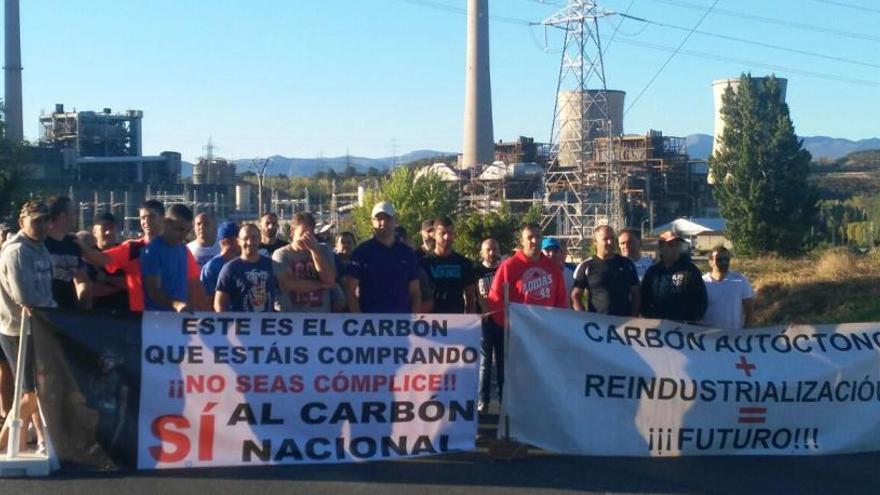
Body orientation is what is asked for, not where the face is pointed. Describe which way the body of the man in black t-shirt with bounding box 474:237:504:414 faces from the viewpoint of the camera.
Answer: toward the camera

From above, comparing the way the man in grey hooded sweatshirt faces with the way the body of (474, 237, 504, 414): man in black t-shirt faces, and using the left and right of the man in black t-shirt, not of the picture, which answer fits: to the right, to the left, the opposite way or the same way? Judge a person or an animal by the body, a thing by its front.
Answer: to the left

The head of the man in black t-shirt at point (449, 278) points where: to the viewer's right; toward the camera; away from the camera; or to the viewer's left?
toward the camera

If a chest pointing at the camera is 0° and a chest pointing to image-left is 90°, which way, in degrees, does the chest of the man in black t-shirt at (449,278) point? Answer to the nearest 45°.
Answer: approximately 0°

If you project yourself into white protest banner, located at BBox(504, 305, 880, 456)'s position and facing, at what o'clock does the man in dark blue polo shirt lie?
The man in dark blue polo shirt is roughly at 3 o'clock from the white protest banner.

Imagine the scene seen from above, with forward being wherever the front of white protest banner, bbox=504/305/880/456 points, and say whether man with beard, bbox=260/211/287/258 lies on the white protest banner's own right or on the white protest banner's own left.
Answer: on the white protest banner's own right

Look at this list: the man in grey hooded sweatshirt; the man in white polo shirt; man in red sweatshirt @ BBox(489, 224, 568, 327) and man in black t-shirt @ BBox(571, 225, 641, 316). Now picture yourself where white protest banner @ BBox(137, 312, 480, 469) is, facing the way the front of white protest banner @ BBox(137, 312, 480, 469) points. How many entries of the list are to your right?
1

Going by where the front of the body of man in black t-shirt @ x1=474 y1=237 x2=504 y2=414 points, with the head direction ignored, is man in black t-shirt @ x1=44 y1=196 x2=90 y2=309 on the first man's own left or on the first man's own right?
on the first man's own right

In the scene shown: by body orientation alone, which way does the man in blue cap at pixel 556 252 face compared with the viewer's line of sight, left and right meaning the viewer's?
facing the viewer and to the left of the viewer

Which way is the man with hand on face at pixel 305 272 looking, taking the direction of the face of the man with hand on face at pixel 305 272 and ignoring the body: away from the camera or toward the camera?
toward the camera

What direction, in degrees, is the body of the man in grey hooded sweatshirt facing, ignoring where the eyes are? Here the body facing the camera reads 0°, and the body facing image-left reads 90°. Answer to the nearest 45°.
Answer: approximately 315°

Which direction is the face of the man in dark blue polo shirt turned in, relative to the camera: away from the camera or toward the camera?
toward the camera

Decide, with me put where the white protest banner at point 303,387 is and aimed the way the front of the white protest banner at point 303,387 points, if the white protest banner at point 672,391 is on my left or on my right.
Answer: on my left

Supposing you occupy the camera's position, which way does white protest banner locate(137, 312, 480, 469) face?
facing the viewer

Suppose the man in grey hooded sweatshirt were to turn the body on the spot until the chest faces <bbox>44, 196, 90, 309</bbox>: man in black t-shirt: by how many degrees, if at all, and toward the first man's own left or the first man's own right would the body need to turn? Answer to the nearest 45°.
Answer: approximately 90° to the first man's own left
